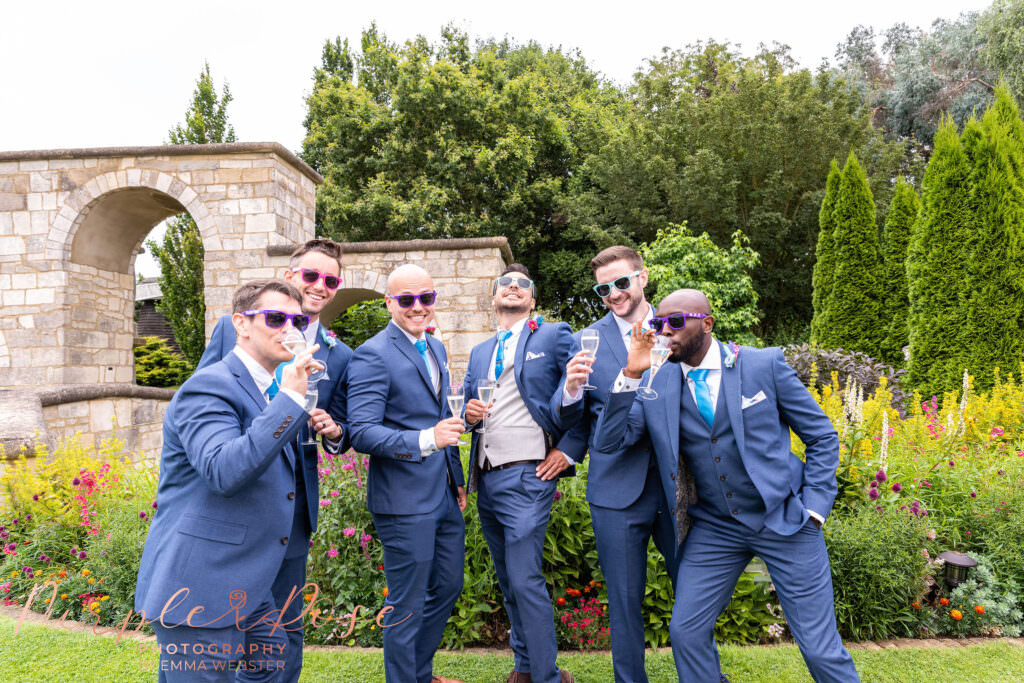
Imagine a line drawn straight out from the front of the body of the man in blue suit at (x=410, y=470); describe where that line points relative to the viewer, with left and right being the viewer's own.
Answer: facing the viewer and to the right of the viewer

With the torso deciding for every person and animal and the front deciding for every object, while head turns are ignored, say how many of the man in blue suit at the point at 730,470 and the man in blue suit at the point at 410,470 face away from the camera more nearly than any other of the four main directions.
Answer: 0

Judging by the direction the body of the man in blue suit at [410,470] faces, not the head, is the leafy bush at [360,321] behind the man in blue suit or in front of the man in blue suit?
behind

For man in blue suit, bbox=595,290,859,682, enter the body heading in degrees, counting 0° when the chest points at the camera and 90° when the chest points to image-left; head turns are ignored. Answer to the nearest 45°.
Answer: approximately 45°

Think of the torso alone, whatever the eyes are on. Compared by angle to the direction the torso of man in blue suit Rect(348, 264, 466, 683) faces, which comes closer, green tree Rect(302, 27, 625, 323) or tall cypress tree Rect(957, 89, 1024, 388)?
the tall cypress tree

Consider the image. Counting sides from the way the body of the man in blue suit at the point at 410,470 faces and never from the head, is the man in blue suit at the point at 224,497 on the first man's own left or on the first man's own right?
on the first man's own right
